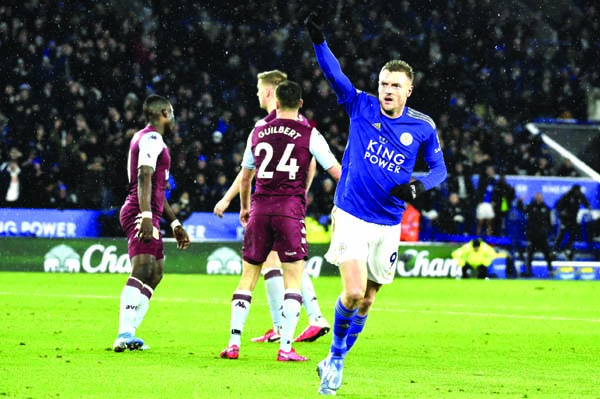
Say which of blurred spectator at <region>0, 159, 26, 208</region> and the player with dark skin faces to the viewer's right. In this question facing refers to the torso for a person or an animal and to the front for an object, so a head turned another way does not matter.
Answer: the player with dark skin

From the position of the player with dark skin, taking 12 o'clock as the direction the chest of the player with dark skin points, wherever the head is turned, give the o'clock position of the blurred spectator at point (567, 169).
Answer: The blurred spectator is roughly at 10 o'clock from the player with dark skin.

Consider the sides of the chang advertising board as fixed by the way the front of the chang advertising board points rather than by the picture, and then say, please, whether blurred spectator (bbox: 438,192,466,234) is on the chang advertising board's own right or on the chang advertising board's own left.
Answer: on the chang advertising board's own left

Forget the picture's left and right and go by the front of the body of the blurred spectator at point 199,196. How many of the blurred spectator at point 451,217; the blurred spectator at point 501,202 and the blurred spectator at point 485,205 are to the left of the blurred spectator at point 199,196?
3

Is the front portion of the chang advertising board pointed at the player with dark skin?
yes

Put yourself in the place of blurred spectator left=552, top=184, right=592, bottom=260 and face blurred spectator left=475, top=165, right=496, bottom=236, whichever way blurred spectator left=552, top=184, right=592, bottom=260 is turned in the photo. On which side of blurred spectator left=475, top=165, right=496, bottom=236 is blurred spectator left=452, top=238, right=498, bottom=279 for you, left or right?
left

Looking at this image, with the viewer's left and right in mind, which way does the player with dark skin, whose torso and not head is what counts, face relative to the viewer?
facing to the right of the viewer

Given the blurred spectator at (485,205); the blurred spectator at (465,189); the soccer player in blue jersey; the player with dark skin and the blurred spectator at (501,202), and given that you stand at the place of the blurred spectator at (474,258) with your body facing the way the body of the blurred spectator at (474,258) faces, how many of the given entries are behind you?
3

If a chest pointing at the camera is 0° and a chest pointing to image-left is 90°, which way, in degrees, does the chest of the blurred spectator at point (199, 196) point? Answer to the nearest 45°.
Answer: approximately 0°

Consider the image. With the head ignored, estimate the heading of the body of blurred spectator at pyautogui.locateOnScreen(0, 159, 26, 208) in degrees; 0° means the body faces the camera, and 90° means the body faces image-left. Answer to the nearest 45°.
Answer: approximately 0°
